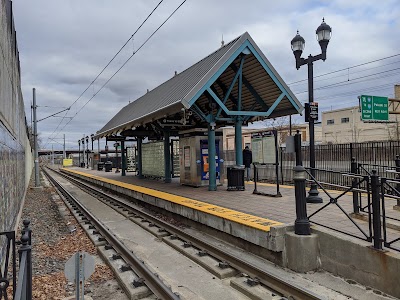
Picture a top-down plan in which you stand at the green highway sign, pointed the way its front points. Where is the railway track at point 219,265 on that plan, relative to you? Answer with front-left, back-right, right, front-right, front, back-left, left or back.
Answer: front

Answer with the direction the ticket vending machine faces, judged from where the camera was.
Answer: facing the viewer and to the right of the viewer

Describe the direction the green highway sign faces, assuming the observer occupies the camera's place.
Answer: facing the viewer

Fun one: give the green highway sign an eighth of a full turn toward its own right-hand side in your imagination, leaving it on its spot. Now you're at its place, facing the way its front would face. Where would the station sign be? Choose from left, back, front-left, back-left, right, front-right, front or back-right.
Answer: front-left

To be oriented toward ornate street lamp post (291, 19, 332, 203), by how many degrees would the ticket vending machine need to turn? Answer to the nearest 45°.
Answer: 0° — it already faces it

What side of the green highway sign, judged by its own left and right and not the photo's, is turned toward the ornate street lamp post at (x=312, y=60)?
front

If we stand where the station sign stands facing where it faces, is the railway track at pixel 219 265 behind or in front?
in front

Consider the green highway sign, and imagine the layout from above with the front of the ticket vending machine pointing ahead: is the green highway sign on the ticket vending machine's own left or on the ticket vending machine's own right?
on the ticket vending machine's own left

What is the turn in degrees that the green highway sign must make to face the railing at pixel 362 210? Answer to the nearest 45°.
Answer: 0° — it already faces it

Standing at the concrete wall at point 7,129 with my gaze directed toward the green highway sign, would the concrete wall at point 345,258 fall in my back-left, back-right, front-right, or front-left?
front-right

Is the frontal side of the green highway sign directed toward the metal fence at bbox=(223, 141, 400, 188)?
yes
